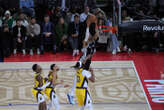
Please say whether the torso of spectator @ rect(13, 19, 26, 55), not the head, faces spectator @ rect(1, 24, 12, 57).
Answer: no

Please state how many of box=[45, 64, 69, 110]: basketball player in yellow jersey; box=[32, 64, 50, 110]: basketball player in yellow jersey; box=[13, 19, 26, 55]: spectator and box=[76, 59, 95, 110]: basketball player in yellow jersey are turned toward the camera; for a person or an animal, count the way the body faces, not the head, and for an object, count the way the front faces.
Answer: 1

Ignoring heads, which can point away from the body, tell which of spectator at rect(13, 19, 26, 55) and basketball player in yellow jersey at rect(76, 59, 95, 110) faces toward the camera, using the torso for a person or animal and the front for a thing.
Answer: the spectator

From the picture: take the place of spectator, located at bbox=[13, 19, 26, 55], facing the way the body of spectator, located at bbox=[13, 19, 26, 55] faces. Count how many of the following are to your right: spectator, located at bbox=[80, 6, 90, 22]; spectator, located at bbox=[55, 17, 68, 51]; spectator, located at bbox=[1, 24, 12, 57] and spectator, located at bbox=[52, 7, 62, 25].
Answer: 1

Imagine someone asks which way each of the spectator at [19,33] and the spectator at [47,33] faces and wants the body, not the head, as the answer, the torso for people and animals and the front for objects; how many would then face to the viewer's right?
0

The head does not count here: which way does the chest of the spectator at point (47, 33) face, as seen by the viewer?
toward the camera

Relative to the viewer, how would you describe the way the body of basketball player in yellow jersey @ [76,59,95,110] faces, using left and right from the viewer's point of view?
facing away from the viewer and to the right of the viewer

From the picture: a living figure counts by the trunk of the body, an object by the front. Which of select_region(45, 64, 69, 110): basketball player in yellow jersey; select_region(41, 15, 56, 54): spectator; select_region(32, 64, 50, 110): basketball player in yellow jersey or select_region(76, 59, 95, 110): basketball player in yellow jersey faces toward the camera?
the spectator

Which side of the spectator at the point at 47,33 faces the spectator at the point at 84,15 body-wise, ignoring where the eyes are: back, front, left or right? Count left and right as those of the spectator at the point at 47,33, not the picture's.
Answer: left

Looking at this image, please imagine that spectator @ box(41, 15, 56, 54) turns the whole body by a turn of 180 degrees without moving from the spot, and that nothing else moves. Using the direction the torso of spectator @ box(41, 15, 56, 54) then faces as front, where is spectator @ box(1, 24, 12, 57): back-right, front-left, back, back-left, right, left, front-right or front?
left

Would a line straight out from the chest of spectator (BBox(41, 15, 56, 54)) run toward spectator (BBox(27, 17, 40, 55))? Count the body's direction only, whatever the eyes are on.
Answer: no

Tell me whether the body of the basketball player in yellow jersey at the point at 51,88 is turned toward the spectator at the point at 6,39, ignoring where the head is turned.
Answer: no

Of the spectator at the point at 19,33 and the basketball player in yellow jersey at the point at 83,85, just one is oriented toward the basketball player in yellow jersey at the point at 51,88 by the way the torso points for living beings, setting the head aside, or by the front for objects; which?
the spectator
